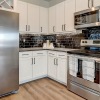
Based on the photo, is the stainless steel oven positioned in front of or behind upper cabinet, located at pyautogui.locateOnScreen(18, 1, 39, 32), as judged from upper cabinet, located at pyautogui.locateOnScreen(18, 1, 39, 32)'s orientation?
in front

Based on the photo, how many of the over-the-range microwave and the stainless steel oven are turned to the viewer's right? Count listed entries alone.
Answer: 0

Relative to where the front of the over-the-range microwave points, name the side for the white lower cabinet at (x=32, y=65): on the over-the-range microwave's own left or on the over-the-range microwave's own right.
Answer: on the over-the-range microwave's own right

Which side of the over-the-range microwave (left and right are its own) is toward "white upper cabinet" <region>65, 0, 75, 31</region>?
right

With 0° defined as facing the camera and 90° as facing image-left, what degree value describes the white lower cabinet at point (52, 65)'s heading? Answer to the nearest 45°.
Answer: approximately 45°

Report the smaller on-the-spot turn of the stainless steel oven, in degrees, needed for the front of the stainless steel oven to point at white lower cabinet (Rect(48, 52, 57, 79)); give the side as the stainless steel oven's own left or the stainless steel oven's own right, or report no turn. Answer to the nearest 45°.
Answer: approximately 90° to the stainless steel oven's own right

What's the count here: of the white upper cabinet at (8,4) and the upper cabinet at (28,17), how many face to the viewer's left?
0
